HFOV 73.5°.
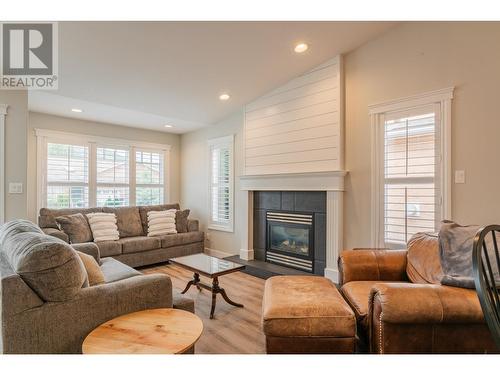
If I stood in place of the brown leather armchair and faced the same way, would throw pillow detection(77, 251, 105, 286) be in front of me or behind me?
in front

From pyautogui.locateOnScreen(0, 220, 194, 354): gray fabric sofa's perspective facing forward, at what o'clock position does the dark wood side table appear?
The dark wood side table is roughly at 12 o'clock from the gray fabric sofa.

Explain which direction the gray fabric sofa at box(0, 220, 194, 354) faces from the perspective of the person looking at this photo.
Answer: facing away from the viewer and to the right of the viewer

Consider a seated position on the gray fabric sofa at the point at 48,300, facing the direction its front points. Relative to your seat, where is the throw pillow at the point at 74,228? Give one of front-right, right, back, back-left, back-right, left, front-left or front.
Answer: front-left

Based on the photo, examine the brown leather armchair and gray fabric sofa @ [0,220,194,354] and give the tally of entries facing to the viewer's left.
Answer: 1

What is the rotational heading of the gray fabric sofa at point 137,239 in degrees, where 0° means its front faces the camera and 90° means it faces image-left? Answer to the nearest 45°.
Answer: approximately 315°

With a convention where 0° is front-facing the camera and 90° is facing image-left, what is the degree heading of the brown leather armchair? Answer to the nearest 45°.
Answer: approximately 90°

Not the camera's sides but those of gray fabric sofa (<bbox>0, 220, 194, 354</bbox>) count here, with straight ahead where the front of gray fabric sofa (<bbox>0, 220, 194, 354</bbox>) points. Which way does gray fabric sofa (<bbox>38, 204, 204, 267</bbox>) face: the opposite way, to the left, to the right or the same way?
to the right

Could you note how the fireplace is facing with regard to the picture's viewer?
facing the viewer and to the left of the viewer

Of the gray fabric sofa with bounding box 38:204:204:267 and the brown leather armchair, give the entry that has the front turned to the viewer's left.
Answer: the brown leather armchair

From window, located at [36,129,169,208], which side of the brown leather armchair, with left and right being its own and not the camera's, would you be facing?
front
